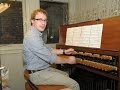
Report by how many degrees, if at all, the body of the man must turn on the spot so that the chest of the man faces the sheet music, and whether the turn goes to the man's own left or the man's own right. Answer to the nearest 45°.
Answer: approximately 45° to the man's own left

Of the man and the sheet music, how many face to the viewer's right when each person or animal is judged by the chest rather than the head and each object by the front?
1

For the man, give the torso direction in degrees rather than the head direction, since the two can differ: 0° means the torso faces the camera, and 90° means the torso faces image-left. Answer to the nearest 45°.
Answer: approximately 270°

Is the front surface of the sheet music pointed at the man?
yes

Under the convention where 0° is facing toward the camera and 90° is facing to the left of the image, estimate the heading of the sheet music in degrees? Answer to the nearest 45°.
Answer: approximately 45°
